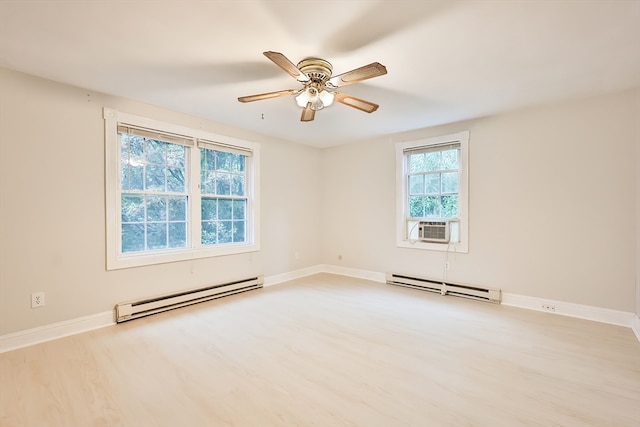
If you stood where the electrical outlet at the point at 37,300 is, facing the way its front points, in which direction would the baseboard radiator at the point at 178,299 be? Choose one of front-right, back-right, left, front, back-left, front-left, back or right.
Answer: left

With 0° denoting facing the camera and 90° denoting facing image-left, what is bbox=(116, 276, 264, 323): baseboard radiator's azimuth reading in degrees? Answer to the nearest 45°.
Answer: approximately 315°

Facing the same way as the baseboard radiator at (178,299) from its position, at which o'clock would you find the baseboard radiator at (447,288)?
the baseboard radiator at (447,288) is roughly at 11 o'clock from the baseboard radiator at (178,299).

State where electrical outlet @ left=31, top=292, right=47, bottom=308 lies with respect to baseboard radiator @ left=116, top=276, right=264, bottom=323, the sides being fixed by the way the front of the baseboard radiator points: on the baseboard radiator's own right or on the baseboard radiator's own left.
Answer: on the baseboard radiator's own right

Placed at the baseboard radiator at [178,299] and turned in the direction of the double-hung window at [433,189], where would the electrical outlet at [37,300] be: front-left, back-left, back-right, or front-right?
back-right

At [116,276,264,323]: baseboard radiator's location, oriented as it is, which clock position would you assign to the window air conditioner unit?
The window air conditioner unit is roughly at 11 o'clock from the baseboard radiator.

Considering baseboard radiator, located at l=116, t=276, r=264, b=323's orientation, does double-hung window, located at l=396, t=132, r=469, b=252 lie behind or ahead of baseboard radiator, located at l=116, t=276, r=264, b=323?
ahead

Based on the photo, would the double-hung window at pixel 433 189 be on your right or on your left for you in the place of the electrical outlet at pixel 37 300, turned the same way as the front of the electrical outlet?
on your left
